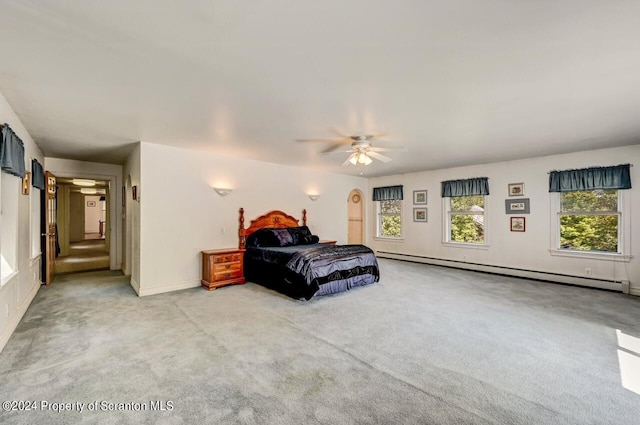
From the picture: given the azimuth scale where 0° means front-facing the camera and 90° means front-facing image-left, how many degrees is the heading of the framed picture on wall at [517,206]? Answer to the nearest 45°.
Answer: approximately 0°

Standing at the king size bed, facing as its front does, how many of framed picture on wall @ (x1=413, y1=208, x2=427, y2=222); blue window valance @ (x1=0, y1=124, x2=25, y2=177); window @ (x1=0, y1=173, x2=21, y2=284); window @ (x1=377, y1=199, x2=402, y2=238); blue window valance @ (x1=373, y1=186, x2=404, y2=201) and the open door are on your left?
3

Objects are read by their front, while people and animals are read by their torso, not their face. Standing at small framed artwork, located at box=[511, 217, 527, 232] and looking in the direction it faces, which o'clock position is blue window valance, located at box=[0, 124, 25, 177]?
The blue window valance is roughly at 1 o'clock from the small framed artwork.

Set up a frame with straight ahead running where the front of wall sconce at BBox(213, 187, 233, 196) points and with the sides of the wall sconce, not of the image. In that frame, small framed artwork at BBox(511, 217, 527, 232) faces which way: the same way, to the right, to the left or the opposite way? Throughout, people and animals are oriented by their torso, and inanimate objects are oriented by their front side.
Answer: to the right
